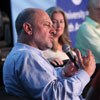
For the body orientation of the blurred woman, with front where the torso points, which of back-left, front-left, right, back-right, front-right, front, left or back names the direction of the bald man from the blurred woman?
front

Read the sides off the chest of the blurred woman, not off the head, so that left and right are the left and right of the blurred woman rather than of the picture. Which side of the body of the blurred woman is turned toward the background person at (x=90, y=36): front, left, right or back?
left

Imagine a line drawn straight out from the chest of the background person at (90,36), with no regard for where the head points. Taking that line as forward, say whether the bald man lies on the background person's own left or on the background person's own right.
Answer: on the background person's own right

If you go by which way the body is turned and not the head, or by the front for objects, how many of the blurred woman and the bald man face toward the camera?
1

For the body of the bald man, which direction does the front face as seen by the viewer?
to the viewer's right

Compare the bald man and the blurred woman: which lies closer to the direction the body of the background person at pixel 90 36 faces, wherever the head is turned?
the bald man

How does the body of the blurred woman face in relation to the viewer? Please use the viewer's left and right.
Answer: facing the viewer
